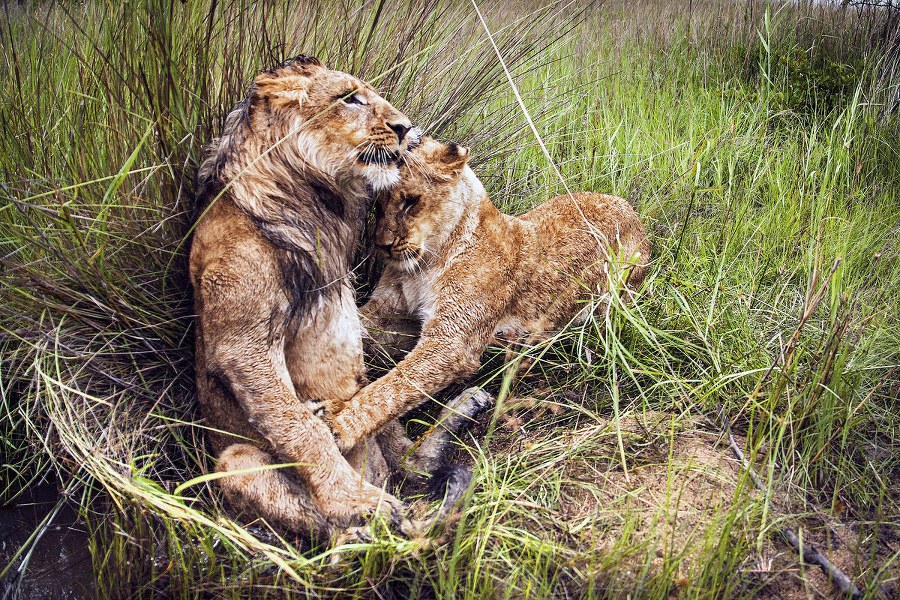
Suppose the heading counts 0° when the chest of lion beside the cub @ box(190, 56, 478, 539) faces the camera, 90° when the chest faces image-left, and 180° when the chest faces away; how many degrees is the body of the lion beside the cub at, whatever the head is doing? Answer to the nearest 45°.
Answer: approximately 270°

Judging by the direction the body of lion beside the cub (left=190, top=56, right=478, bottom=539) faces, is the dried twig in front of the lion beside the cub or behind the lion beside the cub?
in front

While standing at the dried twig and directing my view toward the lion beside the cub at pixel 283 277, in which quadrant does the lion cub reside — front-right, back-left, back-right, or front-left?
front-right
